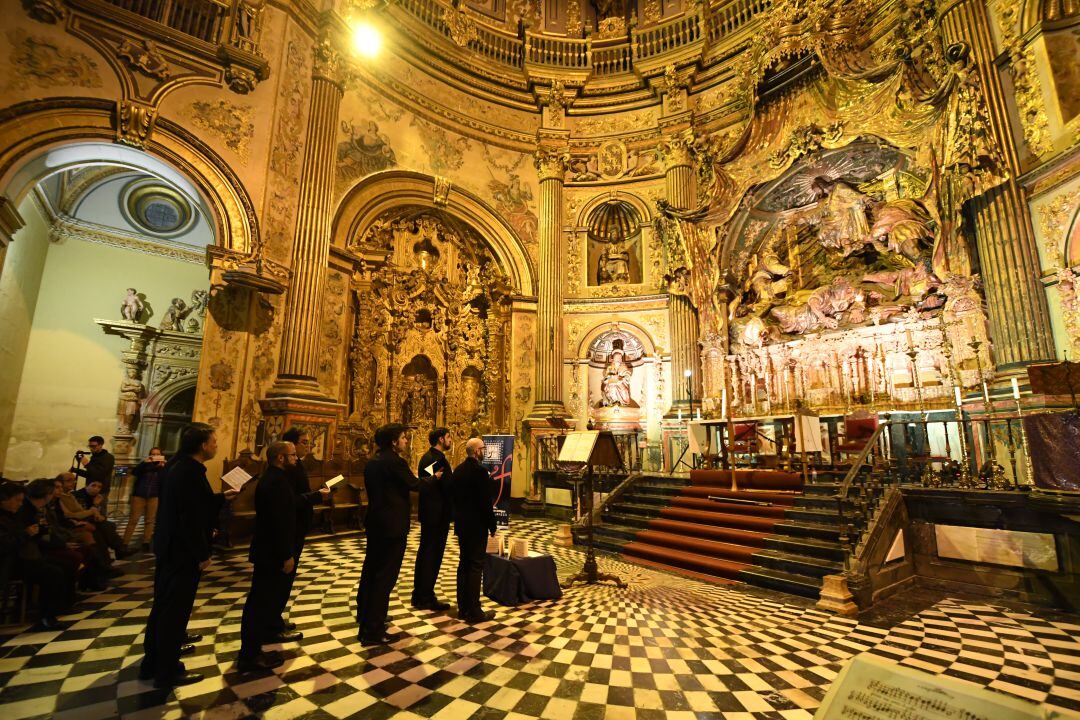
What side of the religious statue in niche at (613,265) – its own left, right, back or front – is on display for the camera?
front

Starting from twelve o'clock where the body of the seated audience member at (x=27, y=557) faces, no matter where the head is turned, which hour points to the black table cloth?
The black table cloth is roughly at 1 o'clock from the seated audience member.

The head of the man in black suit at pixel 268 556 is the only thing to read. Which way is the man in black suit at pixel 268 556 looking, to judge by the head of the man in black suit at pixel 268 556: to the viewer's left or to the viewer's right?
to the viewer's right

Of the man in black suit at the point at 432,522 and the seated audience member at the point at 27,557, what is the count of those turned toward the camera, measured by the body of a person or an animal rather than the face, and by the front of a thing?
0

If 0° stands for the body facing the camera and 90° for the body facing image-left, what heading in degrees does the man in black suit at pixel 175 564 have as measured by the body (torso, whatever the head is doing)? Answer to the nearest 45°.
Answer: approximately 270°

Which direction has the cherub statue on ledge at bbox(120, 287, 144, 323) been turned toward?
toward the camera

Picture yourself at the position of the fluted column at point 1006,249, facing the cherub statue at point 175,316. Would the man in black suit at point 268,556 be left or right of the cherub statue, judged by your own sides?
left

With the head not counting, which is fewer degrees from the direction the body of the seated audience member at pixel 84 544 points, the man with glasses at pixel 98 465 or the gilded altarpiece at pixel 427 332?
the gilded altarpiece

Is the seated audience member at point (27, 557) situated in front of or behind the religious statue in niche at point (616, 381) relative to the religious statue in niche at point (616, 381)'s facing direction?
in front

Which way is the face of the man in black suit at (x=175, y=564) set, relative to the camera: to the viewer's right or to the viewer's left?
to the viewer's right

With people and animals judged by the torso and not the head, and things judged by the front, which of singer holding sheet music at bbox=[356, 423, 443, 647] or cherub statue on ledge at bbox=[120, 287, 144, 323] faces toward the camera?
the cherub statue on ledge

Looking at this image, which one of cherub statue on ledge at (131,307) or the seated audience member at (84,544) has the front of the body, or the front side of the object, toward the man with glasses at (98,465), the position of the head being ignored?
the cherub statue on ledge

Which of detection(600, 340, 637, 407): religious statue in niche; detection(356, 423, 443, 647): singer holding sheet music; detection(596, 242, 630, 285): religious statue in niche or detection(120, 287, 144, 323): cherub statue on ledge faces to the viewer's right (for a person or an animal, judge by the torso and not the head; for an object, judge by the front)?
the singer holding sheet music

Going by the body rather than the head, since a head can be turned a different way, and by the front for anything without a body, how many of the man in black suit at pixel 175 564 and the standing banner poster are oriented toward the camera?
1

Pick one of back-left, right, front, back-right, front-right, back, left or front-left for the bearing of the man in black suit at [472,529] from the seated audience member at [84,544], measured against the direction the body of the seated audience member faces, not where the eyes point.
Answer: front-right

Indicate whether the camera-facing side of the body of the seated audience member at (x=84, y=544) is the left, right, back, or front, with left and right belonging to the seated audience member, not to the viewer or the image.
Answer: right

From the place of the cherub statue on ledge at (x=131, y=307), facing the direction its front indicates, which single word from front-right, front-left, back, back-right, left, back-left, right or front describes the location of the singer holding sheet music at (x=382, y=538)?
front

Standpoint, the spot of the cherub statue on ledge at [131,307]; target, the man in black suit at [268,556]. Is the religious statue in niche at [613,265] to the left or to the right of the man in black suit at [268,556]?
left

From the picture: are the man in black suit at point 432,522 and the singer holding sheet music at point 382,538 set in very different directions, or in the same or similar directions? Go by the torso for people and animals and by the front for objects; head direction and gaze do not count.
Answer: same or similar directions

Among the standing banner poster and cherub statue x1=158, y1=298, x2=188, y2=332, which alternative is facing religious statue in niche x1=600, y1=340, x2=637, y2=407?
the cherub statue

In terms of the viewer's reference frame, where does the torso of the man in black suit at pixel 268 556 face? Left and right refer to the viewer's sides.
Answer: facing to the right of the viewer
